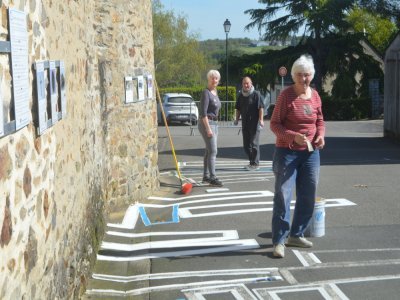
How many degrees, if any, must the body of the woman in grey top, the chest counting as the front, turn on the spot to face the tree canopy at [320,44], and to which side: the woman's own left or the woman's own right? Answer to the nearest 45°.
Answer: approximately 135° to the woman's own left

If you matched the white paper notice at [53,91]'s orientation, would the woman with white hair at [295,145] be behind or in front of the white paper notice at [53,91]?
in front

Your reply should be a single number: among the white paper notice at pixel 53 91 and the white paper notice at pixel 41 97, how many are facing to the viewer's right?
2

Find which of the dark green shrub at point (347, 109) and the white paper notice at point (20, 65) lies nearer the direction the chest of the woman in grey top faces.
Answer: the white paper notice

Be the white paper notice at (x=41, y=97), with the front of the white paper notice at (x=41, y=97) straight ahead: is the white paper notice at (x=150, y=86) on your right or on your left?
on your left

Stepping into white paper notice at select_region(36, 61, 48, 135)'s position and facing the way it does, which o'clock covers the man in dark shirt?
The man in dark shirt is roughly at 10 o'clock from the white paper notice.

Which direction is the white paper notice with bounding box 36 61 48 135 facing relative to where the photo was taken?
to the viewer's right

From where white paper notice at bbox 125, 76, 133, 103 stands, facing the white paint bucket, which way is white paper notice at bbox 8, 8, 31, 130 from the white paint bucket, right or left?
right

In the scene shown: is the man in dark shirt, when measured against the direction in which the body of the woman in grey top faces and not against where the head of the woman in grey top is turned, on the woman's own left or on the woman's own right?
on the woman's own left

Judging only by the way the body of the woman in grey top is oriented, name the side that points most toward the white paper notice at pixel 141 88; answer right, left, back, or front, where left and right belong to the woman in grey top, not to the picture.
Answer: right

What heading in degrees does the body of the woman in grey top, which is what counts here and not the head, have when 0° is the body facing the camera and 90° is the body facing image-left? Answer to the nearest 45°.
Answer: approximately 315°

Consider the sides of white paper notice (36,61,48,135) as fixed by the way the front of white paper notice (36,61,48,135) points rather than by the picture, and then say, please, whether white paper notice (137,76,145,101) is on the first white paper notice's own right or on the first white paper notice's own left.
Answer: on the first white paper notice's own left

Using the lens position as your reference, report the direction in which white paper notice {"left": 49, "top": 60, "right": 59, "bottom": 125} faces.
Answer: facing to the right of the viewer

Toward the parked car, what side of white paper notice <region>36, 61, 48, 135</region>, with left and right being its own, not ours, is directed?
left
